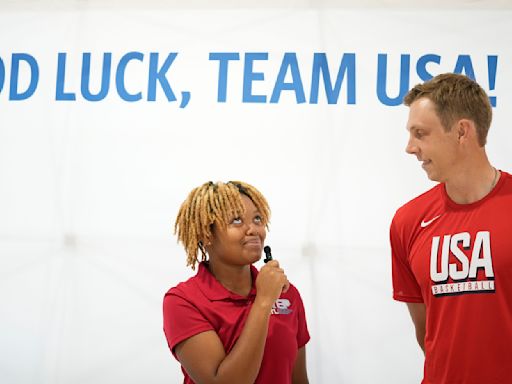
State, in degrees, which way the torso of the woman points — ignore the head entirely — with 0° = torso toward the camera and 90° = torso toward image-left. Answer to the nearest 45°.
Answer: approximately 315°
